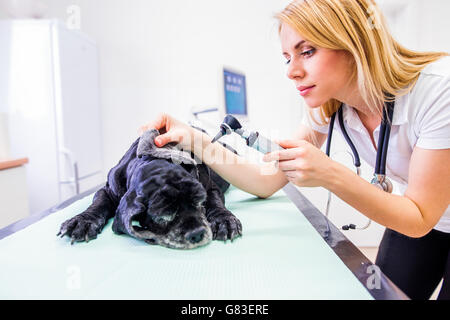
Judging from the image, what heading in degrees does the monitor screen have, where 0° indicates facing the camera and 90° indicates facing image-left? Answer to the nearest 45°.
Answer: approximately 315°

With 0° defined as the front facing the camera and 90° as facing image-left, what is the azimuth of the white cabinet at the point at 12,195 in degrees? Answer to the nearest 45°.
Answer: approximately 315°

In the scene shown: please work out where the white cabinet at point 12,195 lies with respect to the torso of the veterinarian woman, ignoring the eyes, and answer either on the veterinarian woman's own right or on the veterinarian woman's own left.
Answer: on the veterinarian woman's own right

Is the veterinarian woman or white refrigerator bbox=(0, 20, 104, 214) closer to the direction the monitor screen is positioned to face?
the veterinarian woman

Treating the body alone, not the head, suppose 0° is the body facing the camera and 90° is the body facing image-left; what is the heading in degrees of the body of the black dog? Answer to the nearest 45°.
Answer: approximately 0°

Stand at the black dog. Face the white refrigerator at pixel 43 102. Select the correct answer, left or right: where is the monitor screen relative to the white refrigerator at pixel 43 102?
right

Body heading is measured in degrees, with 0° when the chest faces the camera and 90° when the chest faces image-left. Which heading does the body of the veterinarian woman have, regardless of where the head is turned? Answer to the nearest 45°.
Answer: approximately 45°

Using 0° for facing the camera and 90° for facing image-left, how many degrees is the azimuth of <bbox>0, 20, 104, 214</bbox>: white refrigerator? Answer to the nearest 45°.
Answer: approximately 315°
